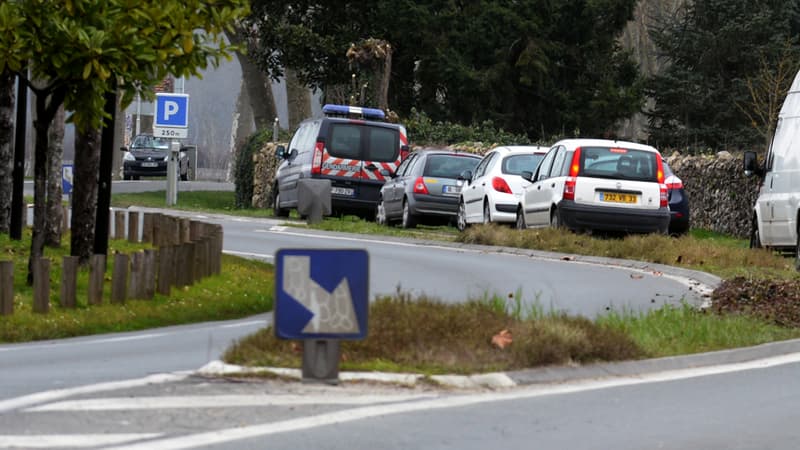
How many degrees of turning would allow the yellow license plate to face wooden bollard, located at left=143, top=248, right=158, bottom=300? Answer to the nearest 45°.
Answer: approximately 45° to its right

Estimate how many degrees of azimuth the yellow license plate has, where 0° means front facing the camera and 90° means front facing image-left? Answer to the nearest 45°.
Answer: approximately 0°

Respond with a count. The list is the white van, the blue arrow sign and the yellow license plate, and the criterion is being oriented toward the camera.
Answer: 2

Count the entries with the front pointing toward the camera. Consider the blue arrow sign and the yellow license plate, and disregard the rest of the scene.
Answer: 2

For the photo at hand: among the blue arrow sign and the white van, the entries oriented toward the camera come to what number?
1

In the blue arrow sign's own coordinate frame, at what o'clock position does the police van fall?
The police van is roughly at 6 o'clock from the blue arrow sign.

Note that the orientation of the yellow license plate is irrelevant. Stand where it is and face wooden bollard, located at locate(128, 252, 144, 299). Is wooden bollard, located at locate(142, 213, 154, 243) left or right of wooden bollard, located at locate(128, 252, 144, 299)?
right
